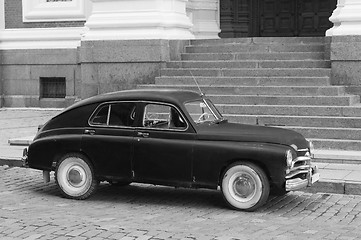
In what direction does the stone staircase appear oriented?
toward the camera

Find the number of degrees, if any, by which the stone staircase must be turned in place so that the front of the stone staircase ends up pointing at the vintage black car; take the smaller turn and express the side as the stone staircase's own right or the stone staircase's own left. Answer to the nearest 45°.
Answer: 0° — it already faces it
